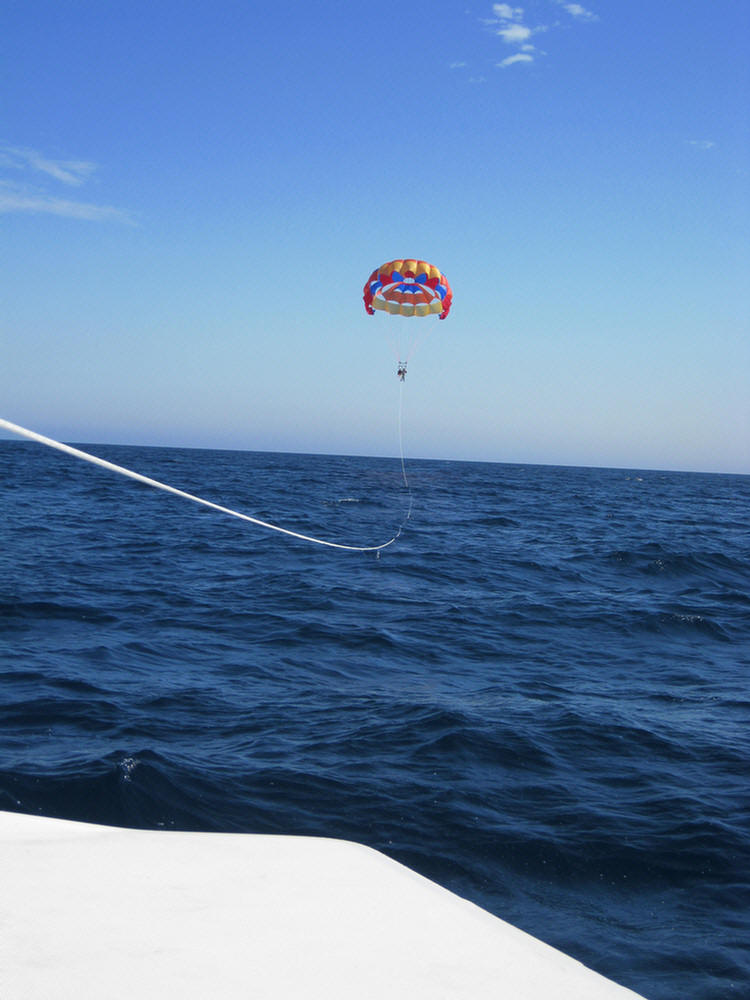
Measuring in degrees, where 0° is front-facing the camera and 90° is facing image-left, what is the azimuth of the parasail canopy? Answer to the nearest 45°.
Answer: approximately 0°
